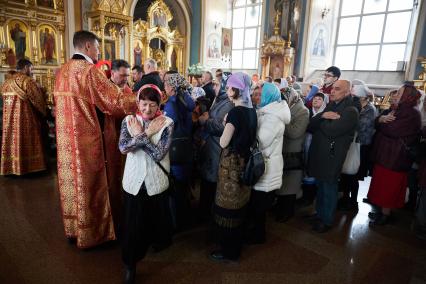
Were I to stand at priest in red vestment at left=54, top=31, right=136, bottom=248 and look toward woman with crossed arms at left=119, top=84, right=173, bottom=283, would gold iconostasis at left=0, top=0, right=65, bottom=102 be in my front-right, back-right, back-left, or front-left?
back-left

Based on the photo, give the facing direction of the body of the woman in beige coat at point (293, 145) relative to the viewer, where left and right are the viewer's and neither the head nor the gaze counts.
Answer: facing to the left of the viewer

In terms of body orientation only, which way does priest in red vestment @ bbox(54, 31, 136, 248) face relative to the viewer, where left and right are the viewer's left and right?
facing away from the viewer and to the right of the viewer

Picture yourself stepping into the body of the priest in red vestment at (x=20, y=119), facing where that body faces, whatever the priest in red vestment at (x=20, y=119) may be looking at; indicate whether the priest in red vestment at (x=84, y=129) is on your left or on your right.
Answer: on your right

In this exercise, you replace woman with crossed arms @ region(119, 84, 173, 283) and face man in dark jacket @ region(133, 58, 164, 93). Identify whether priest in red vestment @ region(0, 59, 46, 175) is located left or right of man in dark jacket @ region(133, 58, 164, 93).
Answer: left

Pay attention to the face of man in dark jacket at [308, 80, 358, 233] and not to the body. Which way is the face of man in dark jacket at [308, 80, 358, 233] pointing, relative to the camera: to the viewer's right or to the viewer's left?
to the viewer's left
